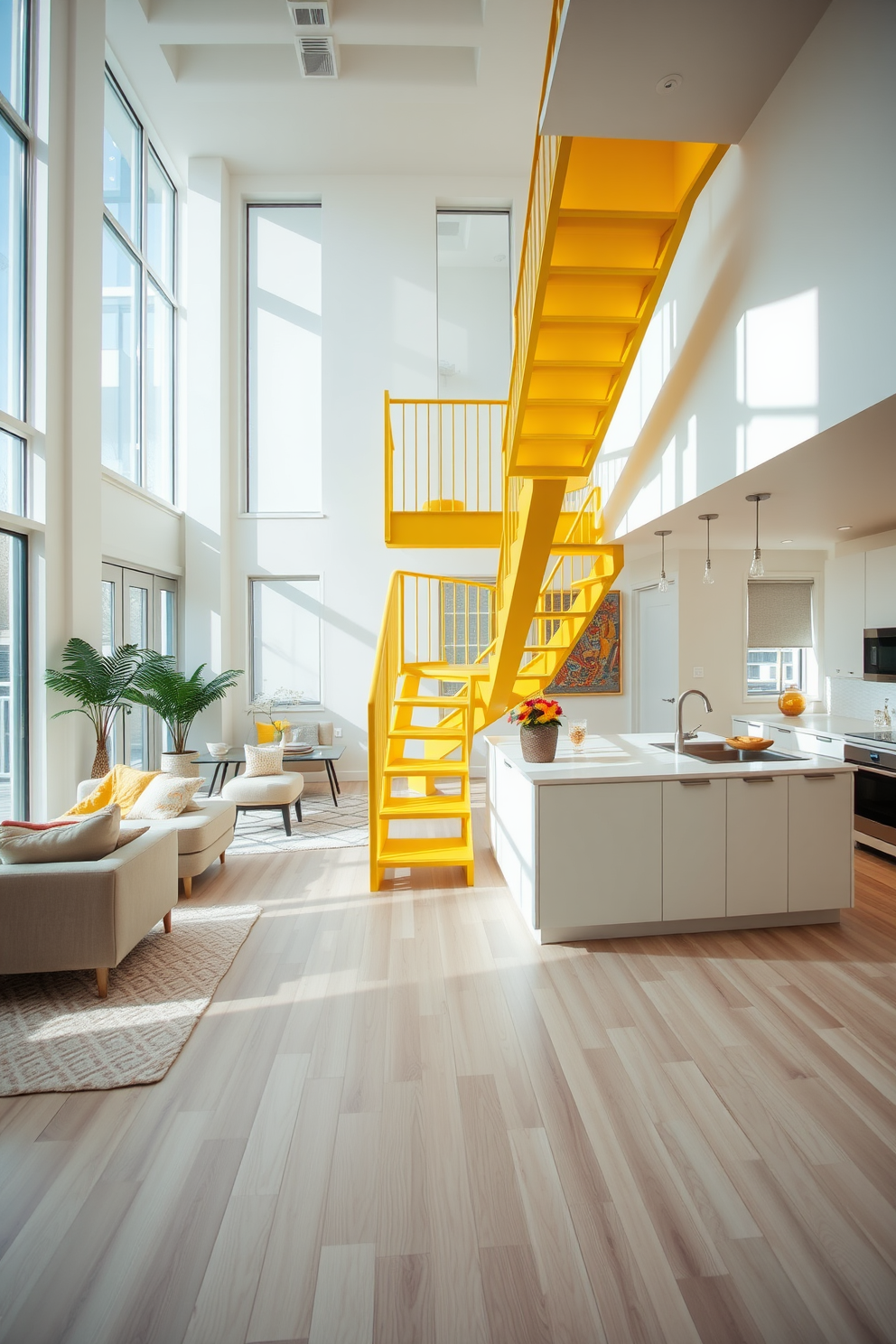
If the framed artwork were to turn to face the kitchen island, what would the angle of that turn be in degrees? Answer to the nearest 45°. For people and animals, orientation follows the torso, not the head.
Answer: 0° — it already faces it

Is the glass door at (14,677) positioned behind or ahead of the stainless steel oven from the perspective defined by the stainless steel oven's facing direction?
ahead

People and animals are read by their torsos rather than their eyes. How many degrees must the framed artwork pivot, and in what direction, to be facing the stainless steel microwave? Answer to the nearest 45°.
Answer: approximately 45° to its left

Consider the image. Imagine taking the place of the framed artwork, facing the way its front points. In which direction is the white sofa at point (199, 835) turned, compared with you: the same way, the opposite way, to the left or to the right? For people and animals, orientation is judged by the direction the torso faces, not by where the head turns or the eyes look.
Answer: to the left

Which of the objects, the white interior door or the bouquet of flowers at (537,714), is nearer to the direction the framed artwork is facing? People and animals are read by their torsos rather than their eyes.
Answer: the bouquet of flowers

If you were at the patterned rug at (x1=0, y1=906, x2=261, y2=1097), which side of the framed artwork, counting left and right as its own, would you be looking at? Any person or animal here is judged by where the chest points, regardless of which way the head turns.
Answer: front

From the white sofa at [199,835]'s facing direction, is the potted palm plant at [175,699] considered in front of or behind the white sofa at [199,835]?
behind

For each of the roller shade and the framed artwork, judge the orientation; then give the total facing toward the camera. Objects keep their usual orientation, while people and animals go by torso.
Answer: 2

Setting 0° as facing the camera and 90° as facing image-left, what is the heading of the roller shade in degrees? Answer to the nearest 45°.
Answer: approximately 0°

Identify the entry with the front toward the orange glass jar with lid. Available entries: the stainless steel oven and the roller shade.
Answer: the roller shade

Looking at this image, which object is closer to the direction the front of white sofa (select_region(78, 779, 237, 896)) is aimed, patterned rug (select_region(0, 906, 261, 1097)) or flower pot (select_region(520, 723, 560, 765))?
the flower pot
